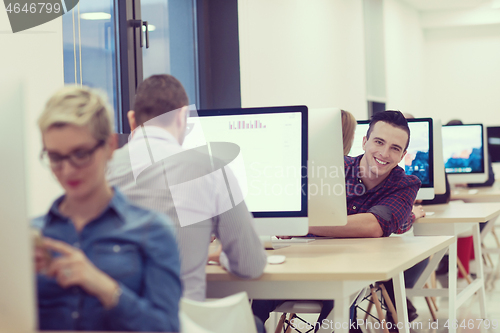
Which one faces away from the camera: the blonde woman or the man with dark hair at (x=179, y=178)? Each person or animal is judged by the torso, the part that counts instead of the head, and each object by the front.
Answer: the man with dark hair

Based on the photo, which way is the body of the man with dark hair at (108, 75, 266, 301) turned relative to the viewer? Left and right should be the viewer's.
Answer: facing away from the viewer

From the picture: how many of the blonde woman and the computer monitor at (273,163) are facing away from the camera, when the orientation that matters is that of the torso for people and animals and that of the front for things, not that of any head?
0

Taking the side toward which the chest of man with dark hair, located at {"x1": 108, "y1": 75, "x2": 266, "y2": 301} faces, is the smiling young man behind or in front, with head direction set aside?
in front

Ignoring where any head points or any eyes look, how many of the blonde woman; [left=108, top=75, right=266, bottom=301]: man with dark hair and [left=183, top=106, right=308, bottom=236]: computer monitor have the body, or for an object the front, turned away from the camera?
1

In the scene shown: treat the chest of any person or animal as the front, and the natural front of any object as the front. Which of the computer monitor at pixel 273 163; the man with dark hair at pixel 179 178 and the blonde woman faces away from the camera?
the man with dark hair

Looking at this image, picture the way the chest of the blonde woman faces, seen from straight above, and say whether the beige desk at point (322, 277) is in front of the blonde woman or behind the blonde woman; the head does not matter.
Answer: behind

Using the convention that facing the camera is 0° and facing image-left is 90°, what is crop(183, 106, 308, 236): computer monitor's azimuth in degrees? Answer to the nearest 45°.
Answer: approximately 45°

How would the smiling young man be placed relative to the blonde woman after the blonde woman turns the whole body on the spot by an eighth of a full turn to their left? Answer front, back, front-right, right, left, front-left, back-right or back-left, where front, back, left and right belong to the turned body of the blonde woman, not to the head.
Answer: back-left

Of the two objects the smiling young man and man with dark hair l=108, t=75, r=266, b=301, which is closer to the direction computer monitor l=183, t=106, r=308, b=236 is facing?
the man with dark hair
